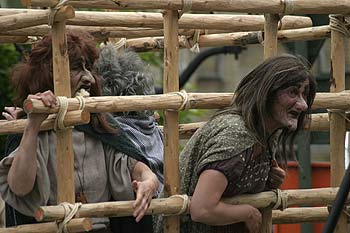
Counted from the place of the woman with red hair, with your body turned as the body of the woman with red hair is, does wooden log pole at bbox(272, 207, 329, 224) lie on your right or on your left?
on your left

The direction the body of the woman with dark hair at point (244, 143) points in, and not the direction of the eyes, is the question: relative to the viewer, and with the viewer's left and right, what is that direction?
facing the viewer and to the right of the viewer

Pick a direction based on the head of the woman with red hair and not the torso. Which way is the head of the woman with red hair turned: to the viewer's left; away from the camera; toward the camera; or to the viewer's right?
to the viewer's right

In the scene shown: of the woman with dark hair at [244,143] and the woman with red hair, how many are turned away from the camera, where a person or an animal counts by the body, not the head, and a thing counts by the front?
0

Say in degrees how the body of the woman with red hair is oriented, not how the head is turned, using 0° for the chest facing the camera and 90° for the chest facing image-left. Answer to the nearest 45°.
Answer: approximately 315°

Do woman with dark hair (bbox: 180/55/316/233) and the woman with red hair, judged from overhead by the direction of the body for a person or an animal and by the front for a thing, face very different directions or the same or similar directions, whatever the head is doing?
same or similar directions

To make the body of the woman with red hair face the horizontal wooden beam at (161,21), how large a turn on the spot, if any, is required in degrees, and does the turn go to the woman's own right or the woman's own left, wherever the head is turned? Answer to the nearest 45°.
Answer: approximately 90° to the woman's own left

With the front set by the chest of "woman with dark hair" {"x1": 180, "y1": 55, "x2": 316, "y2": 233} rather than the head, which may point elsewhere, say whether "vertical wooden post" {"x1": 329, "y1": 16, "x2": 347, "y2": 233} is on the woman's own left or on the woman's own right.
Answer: on the woman's own left
